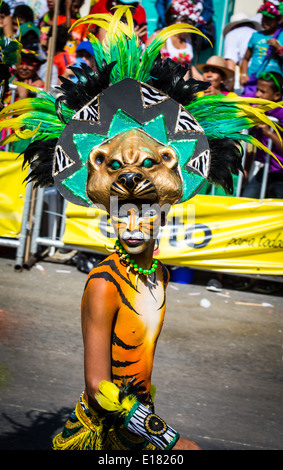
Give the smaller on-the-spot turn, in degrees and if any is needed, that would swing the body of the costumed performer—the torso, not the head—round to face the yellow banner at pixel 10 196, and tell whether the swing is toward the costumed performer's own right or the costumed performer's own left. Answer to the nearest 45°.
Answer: approximately 135° to the costumed performer's own left

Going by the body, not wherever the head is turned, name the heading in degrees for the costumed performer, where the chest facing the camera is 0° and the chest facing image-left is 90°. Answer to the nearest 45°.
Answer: approximately 315°

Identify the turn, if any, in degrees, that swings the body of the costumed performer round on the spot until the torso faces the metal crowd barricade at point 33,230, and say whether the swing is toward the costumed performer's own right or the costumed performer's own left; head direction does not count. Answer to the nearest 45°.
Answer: approximately 135° to the costumed performer's own left

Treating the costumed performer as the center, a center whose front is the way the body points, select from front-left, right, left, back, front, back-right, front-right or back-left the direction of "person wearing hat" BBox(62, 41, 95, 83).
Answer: back-left

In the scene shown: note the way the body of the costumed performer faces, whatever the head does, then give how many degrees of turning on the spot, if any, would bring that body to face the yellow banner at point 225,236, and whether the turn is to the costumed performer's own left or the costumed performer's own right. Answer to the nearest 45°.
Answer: approximately 135° to the costumed performer's own left

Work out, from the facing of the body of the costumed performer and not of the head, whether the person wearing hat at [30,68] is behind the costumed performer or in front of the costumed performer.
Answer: behind
